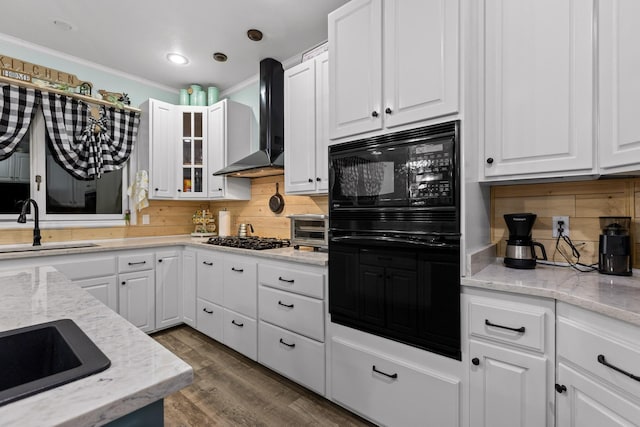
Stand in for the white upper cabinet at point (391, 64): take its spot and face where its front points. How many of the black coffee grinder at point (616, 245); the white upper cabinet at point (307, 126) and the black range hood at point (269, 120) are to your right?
2

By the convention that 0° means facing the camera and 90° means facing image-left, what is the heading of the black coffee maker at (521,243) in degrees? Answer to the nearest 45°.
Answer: approximately 0°

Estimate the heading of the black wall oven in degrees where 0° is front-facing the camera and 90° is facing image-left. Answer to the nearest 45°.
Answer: approximately 45°

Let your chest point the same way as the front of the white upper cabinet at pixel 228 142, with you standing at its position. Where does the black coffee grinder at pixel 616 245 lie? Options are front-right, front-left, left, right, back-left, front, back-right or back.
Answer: left

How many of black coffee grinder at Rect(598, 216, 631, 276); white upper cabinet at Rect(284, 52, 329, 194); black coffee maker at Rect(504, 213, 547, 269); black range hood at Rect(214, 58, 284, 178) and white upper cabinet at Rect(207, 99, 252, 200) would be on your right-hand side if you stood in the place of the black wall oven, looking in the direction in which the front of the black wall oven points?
3

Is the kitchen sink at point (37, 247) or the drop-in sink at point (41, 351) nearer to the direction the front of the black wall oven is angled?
the drop-in sink

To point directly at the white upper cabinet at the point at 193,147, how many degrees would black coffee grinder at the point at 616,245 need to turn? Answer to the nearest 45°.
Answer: approximately 90° to its right

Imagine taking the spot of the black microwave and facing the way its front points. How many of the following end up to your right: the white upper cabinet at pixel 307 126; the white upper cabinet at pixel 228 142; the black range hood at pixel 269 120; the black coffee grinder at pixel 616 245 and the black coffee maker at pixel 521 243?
3

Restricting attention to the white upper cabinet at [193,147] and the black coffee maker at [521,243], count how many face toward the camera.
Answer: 2
